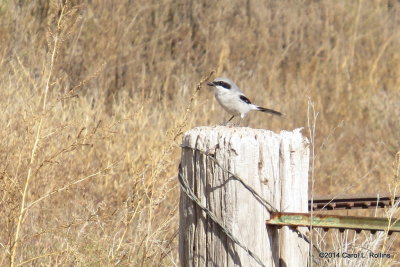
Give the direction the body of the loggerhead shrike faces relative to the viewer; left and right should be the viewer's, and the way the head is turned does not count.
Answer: facing to the left of the viewer
